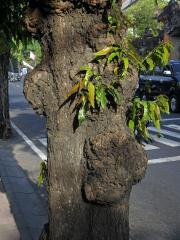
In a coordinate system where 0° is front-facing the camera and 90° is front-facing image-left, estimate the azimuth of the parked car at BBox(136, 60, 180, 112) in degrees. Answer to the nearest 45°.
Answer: approximately 45°
